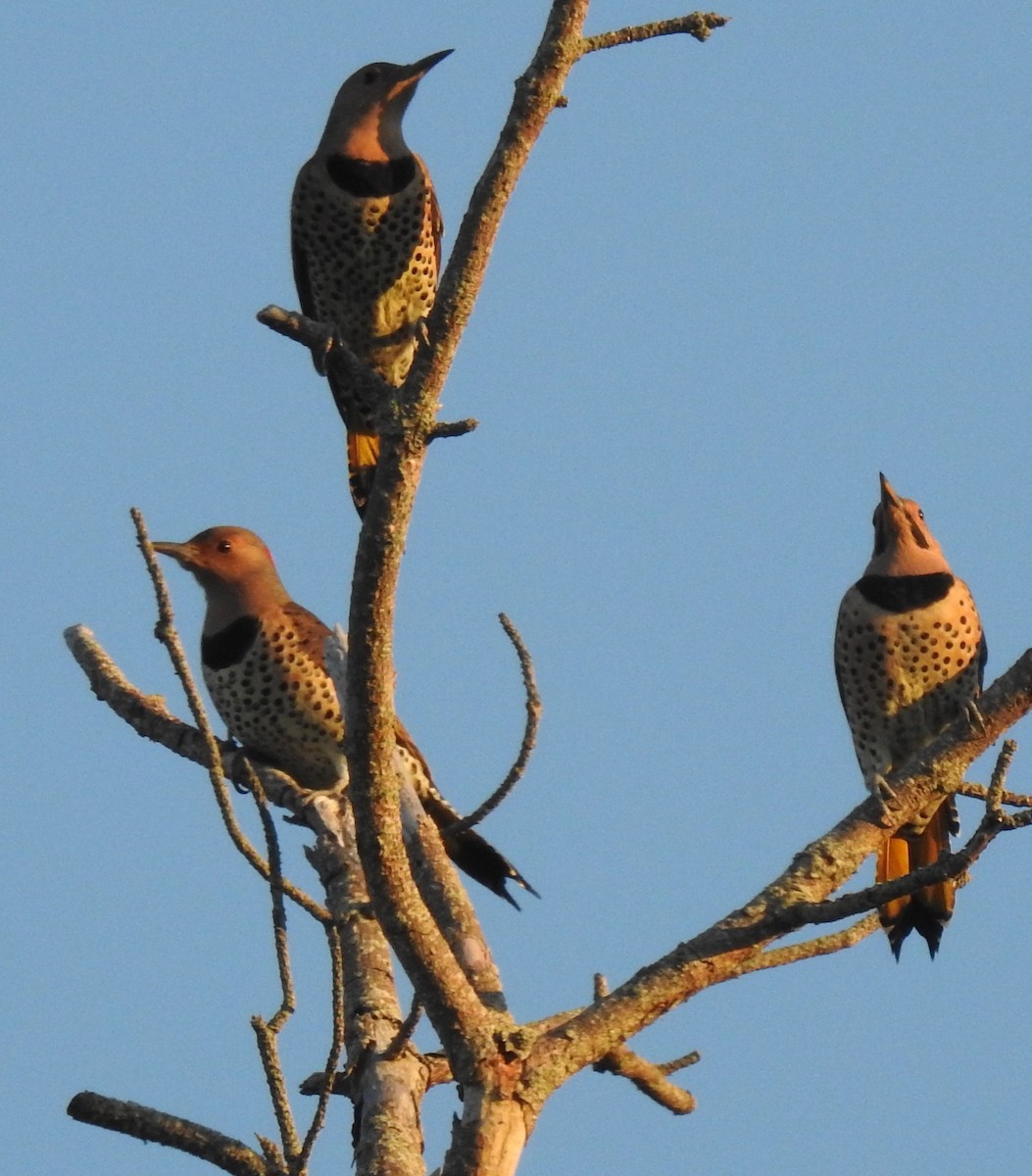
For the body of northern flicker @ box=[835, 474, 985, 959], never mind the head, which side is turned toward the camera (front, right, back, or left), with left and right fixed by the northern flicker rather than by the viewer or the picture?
front
